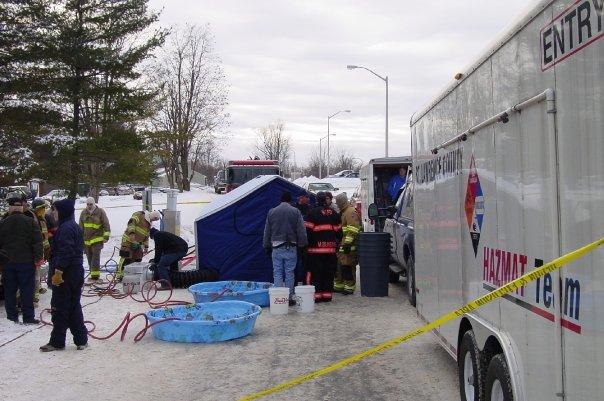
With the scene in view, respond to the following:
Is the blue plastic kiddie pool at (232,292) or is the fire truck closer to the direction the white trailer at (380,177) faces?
the fire truck

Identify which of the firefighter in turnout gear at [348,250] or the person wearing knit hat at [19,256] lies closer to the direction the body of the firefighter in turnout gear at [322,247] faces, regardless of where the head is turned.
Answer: the firefighter in turnout gear

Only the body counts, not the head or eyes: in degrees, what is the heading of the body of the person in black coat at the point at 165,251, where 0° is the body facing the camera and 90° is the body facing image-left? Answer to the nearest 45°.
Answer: approximately 90°

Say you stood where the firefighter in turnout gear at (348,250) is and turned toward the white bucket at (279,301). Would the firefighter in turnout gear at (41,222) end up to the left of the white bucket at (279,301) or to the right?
right

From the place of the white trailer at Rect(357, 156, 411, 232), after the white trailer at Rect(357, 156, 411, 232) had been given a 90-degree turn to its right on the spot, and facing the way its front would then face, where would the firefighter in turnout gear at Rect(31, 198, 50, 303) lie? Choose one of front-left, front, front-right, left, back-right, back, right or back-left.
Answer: back-right

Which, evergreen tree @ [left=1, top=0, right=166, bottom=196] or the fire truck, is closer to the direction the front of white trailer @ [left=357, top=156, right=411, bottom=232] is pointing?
the fire truck

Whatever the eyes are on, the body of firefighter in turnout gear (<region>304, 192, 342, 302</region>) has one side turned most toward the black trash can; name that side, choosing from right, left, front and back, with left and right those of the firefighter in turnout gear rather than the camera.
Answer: right

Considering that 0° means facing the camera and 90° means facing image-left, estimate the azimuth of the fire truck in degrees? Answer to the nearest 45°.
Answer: approximately 0°

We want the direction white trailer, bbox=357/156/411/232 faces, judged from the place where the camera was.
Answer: facing away from the viewer
